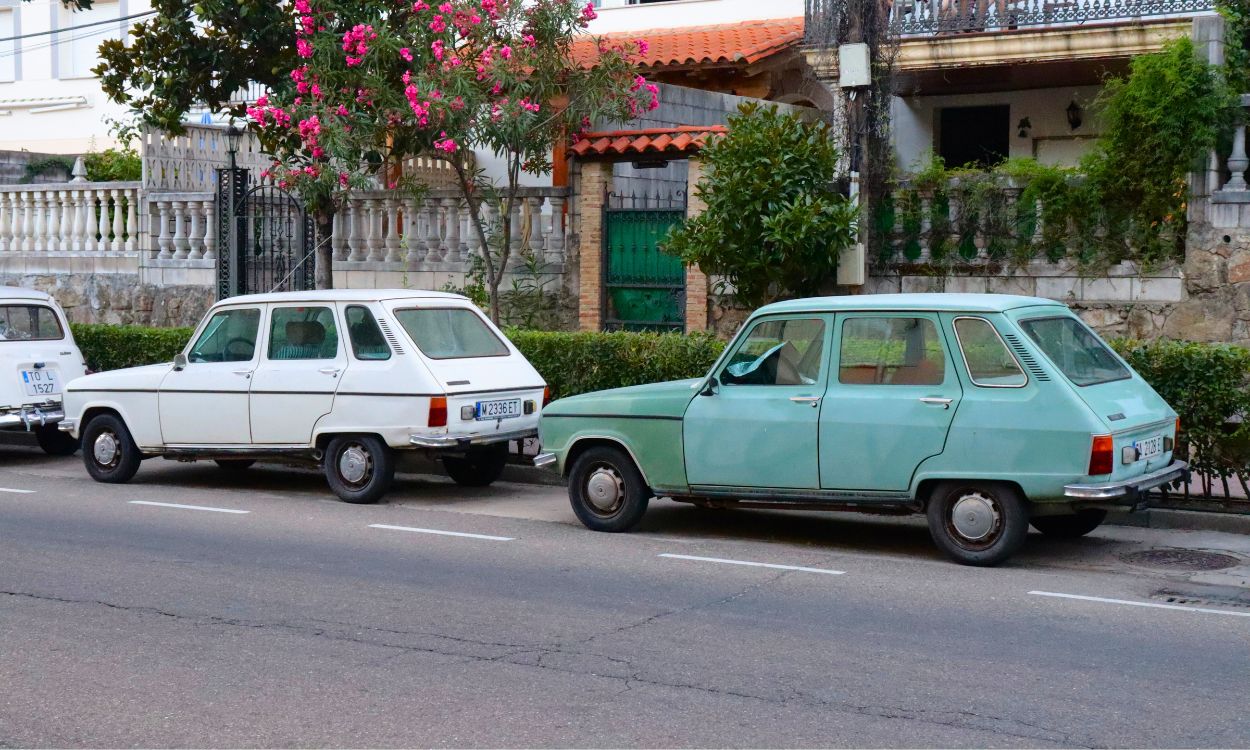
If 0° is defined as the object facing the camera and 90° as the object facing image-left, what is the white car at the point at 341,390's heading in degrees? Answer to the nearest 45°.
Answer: approximately 135°

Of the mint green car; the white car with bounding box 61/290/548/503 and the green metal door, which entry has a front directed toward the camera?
the green metal door

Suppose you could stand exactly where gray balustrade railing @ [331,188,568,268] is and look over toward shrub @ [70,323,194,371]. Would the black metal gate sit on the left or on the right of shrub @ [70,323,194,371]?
right

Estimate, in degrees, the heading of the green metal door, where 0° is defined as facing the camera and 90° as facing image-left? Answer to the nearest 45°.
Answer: approximately 0°

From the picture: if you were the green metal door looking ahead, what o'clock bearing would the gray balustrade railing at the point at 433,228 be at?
The gray balustrade railing is roughly at 4 o'clock from the green metal door.

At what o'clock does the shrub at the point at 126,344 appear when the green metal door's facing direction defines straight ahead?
The shrub is roughly at 3 o'clock from the green metal door.

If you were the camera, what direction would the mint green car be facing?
facing away from the viewer and to the left of the viewer

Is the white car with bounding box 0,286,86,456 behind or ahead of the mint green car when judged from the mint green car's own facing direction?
ahead

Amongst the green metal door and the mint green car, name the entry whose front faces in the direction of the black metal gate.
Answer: the mint green car

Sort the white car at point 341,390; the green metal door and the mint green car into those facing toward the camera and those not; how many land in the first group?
1

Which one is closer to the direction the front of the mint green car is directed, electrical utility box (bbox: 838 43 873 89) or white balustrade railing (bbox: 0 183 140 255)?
the white balustrade railing

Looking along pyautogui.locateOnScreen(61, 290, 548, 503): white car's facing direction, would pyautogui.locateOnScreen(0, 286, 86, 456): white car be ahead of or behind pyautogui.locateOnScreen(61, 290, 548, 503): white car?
ahead

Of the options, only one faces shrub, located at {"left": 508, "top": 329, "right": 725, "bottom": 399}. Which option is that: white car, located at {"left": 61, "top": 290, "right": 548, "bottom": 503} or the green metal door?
the green metal door

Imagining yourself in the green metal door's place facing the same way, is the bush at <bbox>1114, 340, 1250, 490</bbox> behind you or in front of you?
in front

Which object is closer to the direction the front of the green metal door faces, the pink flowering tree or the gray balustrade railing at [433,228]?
the pink flowering tree

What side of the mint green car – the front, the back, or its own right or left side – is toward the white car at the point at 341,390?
front
